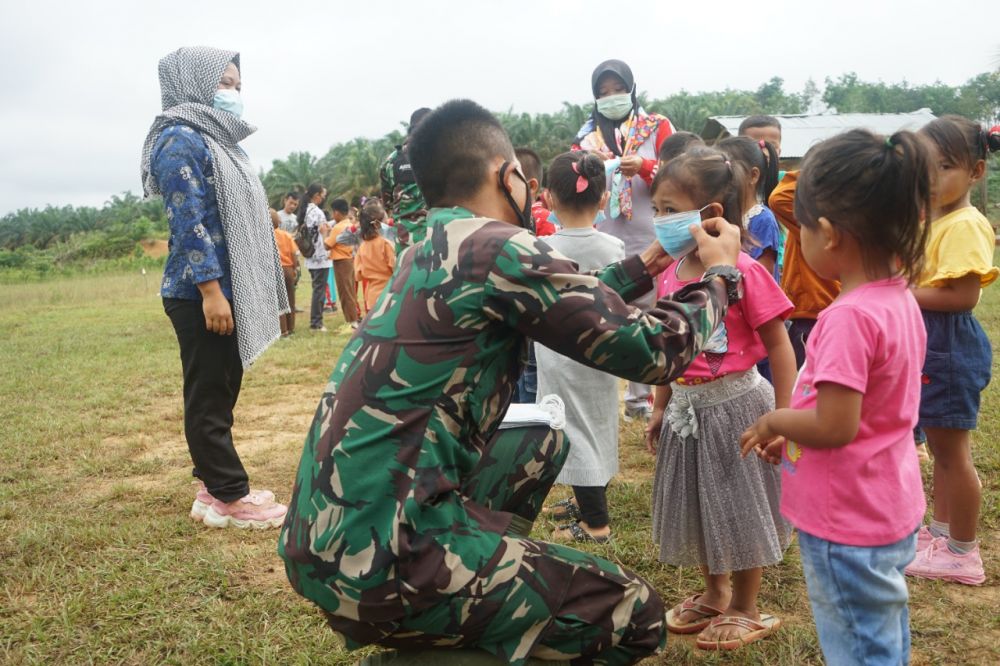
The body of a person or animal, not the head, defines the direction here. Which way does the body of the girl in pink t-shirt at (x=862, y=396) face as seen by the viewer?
to the viewer's left

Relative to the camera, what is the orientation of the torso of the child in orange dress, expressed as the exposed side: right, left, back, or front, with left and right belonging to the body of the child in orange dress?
back

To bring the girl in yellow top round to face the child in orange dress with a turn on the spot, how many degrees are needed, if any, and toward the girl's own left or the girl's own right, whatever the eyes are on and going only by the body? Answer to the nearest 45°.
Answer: approximately 45° to the girl's own right

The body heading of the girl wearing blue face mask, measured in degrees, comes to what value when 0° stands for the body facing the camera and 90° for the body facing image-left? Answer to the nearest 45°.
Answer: approximately 45°

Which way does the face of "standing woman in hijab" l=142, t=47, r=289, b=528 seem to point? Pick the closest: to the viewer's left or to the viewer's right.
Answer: to the viewer's right

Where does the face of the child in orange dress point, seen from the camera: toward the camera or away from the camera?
away from the camera

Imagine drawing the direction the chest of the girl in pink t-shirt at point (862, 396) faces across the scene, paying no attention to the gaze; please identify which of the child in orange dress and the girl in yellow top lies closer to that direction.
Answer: the child in orange dress

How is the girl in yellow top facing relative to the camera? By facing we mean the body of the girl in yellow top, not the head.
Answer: to the viewer's left

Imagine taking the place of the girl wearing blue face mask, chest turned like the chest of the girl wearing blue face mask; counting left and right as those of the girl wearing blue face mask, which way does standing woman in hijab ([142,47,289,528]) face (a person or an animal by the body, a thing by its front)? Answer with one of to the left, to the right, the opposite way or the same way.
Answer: the opposite way

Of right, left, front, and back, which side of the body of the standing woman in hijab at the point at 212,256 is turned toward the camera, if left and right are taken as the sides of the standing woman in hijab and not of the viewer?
right

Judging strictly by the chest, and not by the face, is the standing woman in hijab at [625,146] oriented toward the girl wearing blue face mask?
yes

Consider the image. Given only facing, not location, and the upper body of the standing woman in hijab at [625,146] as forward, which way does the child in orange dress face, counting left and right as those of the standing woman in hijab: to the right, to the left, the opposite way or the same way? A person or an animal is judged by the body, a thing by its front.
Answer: the opposite way

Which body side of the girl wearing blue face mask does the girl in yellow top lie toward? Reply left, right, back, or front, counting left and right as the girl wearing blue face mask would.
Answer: back

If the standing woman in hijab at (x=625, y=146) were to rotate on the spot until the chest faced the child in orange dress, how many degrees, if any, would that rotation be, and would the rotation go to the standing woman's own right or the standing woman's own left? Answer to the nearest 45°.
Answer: approximately 135° to the standing woman's own right
